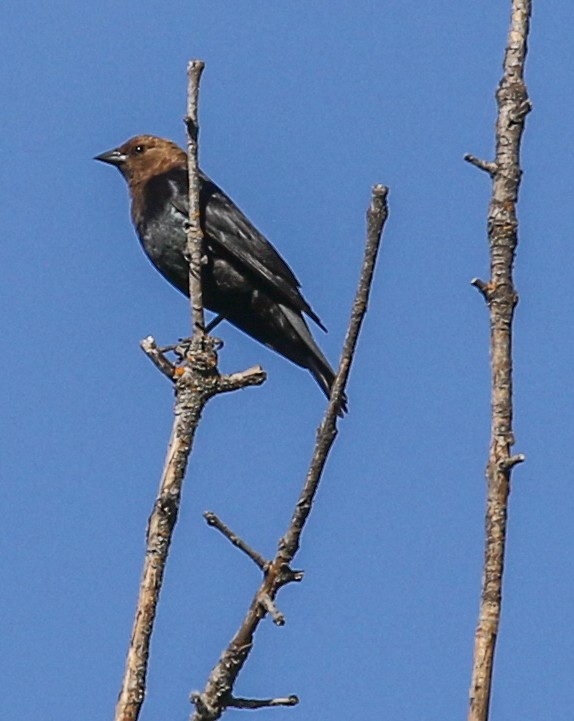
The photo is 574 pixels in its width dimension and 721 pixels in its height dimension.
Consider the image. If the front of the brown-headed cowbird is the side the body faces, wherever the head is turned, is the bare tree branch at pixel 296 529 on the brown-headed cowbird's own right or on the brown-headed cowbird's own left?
on the brown-headed cowbird's own left

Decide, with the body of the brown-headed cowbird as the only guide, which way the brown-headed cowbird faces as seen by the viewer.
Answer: to the viewer's left
